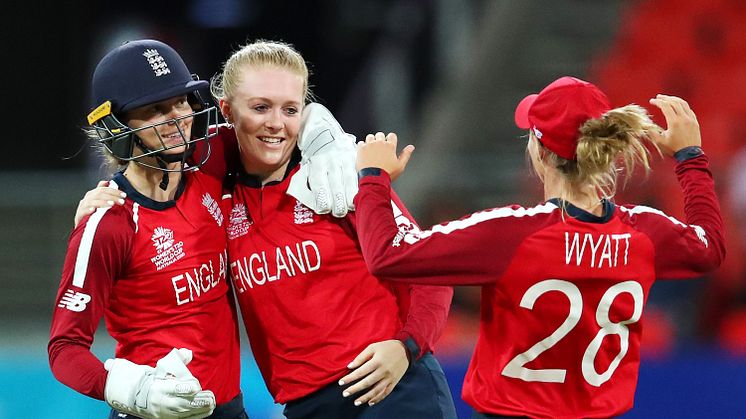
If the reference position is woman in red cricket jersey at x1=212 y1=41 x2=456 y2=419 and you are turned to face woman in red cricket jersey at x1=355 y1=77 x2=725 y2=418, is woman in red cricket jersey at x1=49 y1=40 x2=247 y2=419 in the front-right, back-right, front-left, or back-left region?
back-right

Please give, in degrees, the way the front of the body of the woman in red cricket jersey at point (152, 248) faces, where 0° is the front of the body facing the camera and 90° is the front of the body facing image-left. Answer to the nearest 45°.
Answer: approximately 315°

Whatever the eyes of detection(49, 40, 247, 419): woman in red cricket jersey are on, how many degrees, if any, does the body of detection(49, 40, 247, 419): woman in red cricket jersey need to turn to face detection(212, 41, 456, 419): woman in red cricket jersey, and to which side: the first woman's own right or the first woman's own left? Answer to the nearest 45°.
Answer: approximately 45° to the first woman's own left

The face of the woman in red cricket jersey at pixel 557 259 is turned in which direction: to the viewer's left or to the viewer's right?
to the viewer's left
